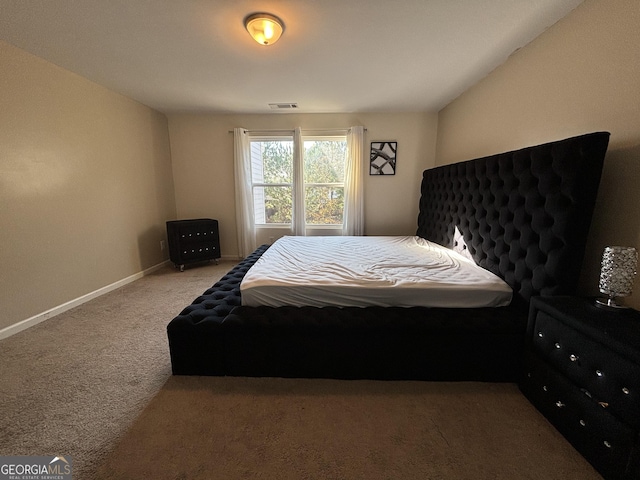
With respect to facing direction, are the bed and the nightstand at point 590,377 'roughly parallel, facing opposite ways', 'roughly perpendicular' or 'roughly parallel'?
roughly parallel

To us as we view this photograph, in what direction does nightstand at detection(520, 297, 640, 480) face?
facing the viewer and to the left of the viewer

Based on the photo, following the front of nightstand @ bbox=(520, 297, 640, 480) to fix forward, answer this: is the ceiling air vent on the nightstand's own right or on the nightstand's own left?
on the nightstand's own right

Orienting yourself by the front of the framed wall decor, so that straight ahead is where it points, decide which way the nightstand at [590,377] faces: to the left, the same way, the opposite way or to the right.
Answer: to the right

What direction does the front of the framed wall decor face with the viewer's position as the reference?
facing the viewer

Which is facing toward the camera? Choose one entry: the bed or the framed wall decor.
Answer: the framed wall decor

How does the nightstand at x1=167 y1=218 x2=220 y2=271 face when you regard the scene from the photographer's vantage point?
facing the viewer and to the right of the viewer

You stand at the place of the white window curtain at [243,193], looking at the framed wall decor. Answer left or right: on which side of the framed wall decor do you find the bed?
right

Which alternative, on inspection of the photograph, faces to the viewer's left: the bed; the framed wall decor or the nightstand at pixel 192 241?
the bed

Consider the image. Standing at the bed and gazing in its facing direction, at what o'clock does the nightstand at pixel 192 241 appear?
The nightstand is roughly at 1 o'clock from the bed.

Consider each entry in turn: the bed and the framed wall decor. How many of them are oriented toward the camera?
1

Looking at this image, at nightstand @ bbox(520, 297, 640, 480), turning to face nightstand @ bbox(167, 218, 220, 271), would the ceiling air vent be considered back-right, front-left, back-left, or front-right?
front-right

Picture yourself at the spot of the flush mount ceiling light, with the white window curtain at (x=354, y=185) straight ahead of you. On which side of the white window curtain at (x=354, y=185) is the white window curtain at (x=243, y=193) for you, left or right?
left

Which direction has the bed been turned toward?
to the viewer's left

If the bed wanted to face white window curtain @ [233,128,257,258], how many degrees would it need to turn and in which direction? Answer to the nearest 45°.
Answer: approximately 45° to its right

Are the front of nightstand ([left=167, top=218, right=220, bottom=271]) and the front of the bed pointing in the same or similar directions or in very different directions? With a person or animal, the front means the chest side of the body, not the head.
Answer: very different directions

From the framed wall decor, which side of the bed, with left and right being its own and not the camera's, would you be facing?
right
